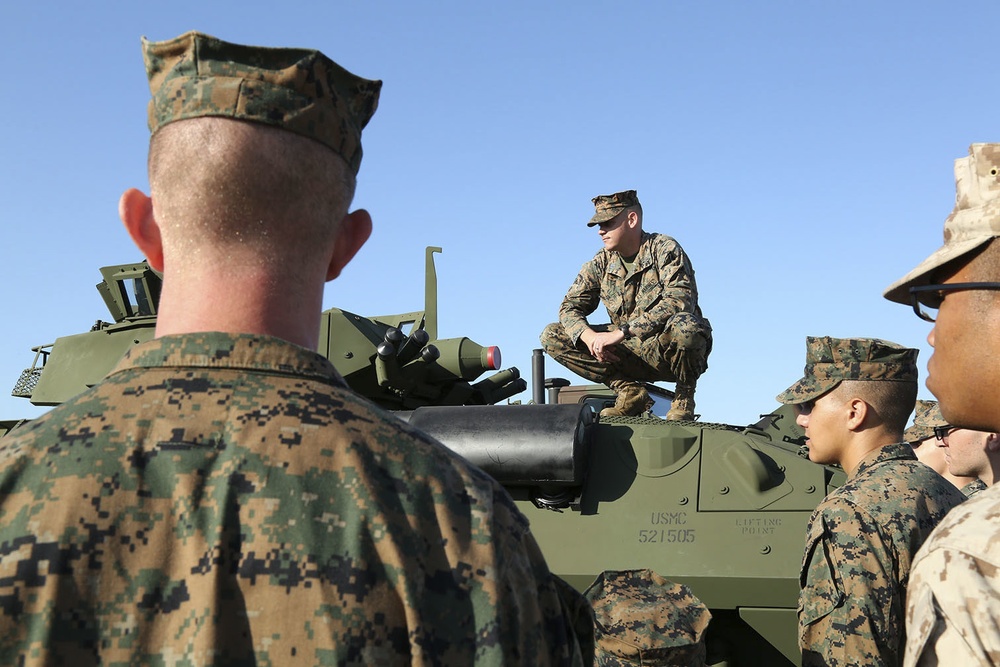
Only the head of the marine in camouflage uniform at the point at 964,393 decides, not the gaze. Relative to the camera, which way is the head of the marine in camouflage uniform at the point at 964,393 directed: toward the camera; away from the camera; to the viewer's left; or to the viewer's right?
to the viewer's left

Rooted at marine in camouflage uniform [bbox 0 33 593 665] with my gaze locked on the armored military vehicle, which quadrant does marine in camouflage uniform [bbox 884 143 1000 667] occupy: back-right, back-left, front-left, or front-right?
front-right

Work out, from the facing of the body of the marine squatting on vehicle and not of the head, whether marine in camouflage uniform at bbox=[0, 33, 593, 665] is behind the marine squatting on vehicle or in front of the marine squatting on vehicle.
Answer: in front

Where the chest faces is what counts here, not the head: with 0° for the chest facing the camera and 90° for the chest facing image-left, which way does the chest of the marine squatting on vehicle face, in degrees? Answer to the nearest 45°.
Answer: approximately 45°

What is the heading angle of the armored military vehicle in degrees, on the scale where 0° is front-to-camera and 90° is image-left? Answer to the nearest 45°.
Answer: approximately 270°

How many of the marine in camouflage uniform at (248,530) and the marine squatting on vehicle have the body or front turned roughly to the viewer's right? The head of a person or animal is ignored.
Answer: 0

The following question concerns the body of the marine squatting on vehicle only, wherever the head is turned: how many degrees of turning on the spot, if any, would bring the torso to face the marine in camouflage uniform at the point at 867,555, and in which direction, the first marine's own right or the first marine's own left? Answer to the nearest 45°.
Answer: approximately 45° to the first marine's own left

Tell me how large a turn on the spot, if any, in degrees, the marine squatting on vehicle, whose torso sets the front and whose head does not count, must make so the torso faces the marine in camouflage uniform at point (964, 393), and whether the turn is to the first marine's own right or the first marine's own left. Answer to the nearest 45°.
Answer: approximately 45° to the first marine's own left

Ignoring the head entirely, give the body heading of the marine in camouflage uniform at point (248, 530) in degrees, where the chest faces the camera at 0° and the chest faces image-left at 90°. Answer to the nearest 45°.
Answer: approximately 180°

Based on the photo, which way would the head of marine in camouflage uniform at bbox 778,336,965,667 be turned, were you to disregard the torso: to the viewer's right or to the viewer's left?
to the viewer's left
